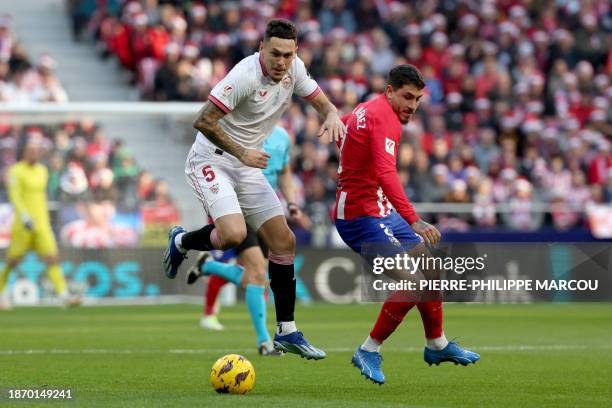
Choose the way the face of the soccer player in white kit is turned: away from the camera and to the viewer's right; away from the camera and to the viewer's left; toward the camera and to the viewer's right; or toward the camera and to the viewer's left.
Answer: toward the camera and to the viewer's right

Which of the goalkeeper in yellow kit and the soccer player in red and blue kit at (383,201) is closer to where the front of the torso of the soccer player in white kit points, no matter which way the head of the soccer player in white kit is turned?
the soccer player in red and blue kit

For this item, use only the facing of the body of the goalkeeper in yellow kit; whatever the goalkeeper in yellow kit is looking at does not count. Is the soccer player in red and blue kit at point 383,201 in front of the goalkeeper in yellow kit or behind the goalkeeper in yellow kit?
in front

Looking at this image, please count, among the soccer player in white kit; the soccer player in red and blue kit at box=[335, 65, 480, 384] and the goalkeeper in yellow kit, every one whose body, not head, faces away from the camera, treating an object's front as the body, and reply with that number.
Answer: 0

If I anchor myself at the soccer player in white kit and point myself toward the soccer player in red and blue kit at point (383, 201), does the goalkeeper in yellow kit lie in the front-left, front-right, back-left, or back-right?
back-left

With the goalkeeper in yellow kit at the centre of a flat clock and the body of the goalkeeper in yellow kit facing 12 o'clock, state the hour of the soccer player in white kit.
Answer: The soccer player in white kit is roughly at 1 o'clock from the goalkeeper in yellow kit.

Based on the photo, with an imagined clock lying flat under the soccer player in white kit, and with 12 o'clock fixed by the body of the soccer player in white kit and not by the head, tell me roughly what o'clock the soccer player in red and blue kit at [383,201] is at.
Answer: The soccer player in red and blue kit is roughly at 11 o'clock from the soccer player in white kit.

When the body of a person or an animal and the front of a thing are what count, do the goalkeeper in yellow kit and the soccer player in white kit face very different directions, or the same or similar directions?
same or similar directions

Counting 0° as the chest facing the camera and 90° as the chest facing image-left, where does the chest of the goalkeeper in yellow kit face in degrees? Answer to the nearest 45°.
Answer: approximately 315°

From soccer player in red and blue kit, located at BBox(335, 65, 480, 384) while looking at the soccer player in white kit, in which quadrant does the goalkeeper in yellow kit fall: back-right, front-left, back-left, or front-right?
front-right

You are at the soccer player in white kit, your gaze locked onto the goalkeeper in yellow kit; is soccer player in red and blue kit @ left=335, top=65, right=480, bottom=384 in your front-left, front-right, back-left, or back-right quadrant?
back-right

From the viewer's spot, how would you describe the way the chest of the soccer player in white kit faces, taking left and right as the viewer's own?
facing the viewer and to the right of the viewer
